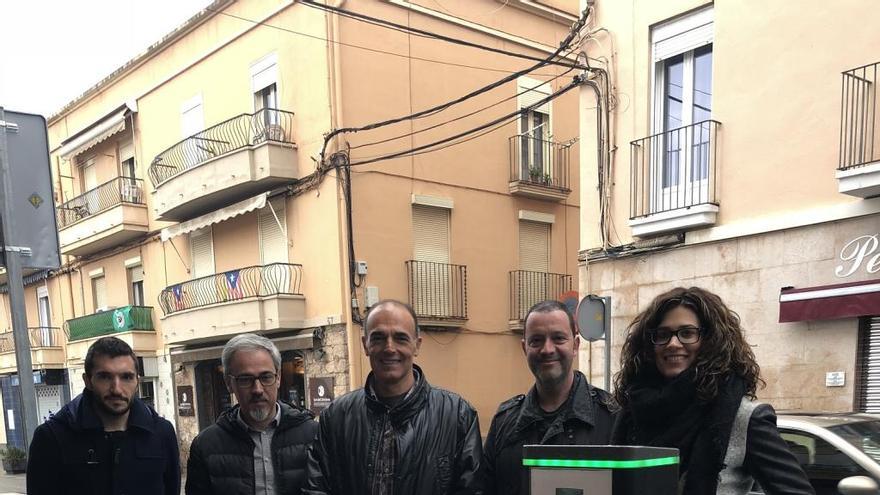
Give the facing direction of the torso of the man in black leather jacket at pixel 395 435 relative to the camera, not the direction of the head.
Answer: toward the camera

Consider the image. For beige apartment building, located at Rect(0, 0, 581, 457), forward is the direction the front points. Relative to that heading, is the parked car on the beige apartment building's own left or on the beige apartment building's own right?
on the beige apartment building's own left

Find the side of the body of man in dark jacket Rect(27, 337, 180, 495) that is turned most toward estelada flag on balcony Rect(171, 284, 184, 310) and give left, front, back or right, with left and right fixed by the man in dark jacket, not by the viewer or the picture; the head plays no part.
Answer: back

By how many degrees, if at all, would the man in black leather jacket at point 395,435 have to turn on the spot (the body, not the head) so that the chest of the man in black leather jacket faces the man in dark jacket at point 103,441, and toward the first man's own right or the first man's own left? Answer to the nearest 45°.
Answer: approximately 90° to the first man's own right

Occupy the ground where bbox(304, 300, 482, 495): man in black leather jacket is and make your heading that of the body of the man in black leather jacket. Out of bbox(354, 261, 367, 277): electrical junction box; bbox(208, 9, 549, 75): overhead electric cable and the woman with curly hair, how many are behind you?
2

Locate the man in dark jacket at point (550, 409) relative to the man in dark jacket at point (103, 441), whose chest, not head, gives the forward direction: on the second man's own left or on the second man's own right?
on the second man's own left

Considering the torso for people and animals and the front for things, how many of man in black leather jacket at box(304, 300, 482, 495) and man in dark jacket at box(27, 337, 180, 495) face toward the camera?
2

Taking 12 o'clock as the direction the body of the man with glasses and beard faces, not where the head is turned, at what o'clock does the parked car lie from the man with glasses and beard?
The parked car is roughly at 9 o'clock from the man with glasses and beard.

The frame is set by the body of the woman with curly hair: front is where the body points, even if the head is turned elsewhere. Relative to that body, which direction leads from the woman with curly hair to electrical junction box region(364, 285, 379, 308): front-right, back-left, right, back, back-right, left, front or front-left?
right

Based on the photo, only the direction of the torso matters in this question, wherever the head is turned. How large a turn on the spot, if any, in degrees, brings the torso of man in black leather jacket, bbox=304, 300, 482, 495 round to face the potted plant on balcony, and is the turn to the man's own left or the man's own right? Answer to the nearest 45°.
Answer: approximately 180°

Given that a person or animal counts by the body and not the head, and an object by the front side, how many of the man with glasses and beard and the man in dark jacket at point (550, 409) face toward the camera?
2

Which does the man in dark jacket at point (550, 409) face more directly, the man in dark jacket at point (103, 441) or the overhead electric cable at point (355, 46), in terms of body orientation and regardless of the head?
the man in dark jacket

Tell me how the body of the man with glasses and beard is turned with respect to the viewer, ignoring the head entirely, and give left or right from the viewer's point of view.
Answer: facing the viewer

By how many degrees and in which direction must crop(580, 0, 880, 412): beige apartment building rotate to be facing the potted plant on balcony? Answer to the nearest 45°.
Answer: approximately 90° to its right
